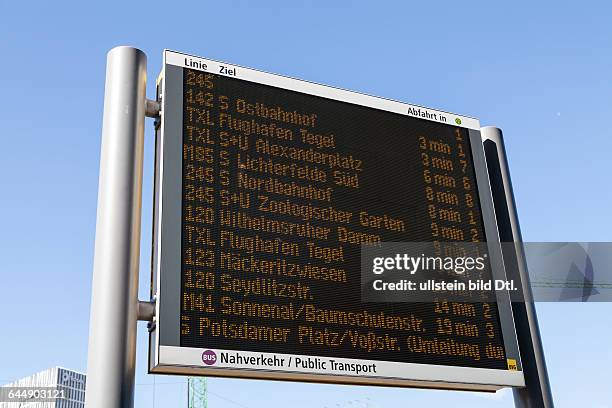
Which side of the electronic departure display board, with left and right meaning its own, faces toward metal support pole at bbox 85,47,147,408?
right
